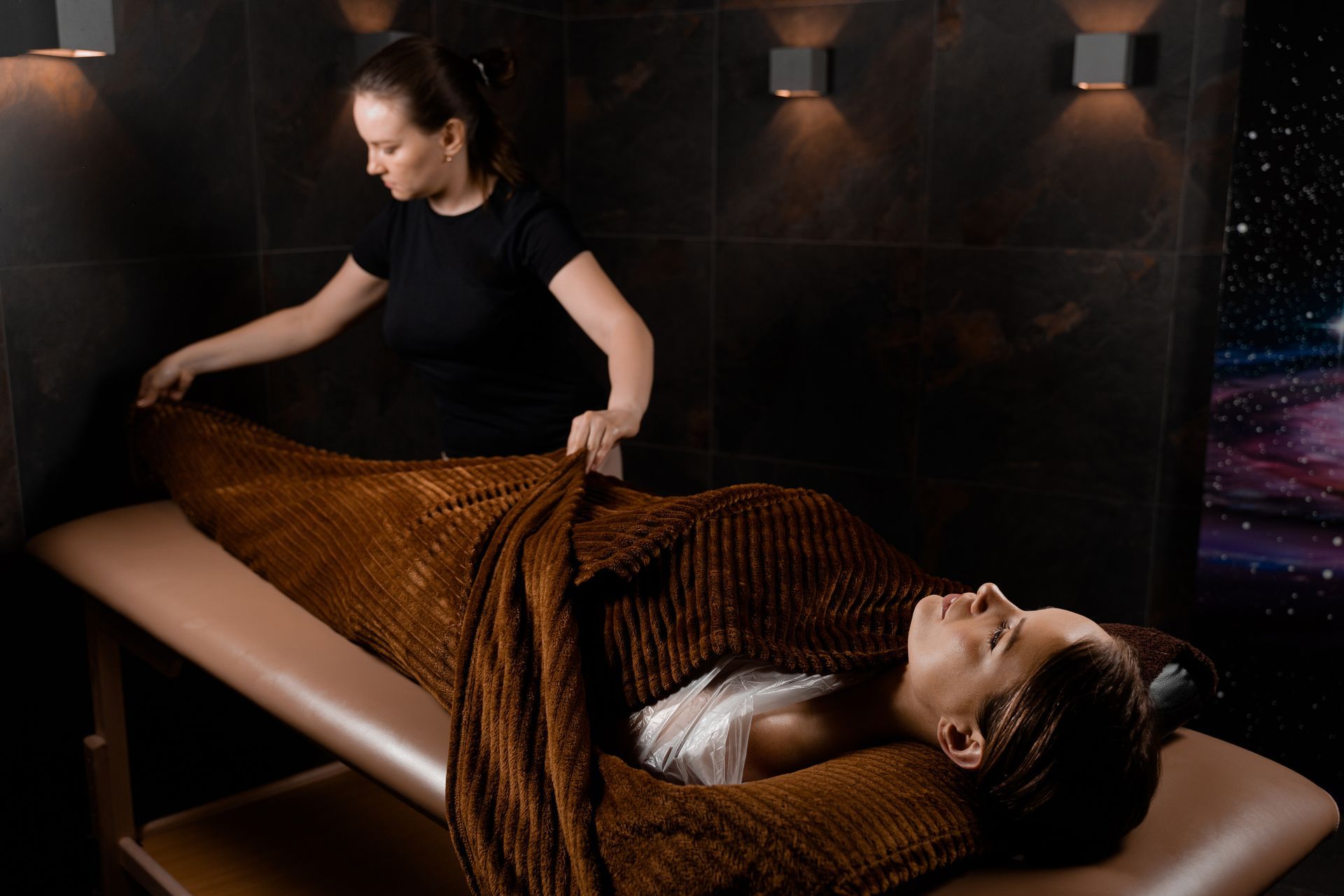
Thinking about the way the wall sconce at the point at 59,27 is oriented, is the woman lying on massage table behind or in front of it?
in front

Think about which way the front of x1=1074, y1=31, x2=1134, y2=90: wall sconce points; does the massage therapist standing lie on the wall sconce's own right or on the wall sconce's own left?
on the wall sconce's own right

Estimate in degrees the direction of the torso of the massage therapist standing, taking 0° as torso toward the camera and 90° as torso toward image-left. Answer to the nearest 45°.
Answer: approximately 45°

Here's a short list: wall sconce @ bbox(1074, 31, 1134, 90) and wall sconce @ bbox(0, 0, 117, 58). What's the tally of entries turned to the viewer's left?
0

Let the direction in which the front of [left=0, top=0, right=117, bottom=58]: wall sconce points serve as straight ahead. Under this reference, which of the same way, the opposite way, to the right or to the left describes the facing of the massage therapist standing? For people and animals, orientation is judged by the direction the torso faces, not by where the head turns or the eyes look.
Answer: to the right

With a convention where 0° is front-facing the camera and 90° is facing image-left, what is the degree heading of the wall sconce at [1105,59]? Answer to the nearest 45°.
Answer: approximately 0°

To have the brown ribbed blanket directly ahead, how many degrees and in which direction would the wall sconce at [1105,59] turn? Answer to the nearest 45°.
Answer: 0° — it already faces it

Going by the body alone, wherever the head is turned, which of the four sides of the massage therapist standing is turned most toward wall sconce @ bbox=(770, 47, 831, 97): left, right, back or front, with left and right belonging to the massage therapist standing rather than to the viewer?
back

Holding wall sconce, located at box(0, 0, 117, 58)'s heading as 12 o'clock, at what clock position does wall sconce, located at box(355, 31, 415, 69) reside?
wall sconce, located at box(355, 31, 415, 69) is roughly at 9 o'clock from wall sconce, located at box(0, 0, 117, 58).

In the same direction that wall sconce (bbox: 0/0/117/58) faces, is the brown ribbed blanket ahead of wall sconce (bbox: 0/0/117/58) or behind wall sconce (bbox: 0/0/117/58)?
ahead

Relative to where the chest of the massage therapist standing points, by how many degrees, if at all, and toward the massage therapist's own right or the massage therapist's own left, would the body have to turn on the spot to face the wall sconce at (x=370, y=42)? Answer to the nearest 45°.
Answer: approximately 135° to the massage therapist's own right

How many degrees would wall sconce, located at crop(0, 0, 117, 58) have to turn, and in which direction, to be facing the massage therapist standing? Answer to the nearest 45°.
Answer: approximately 45° to its left
